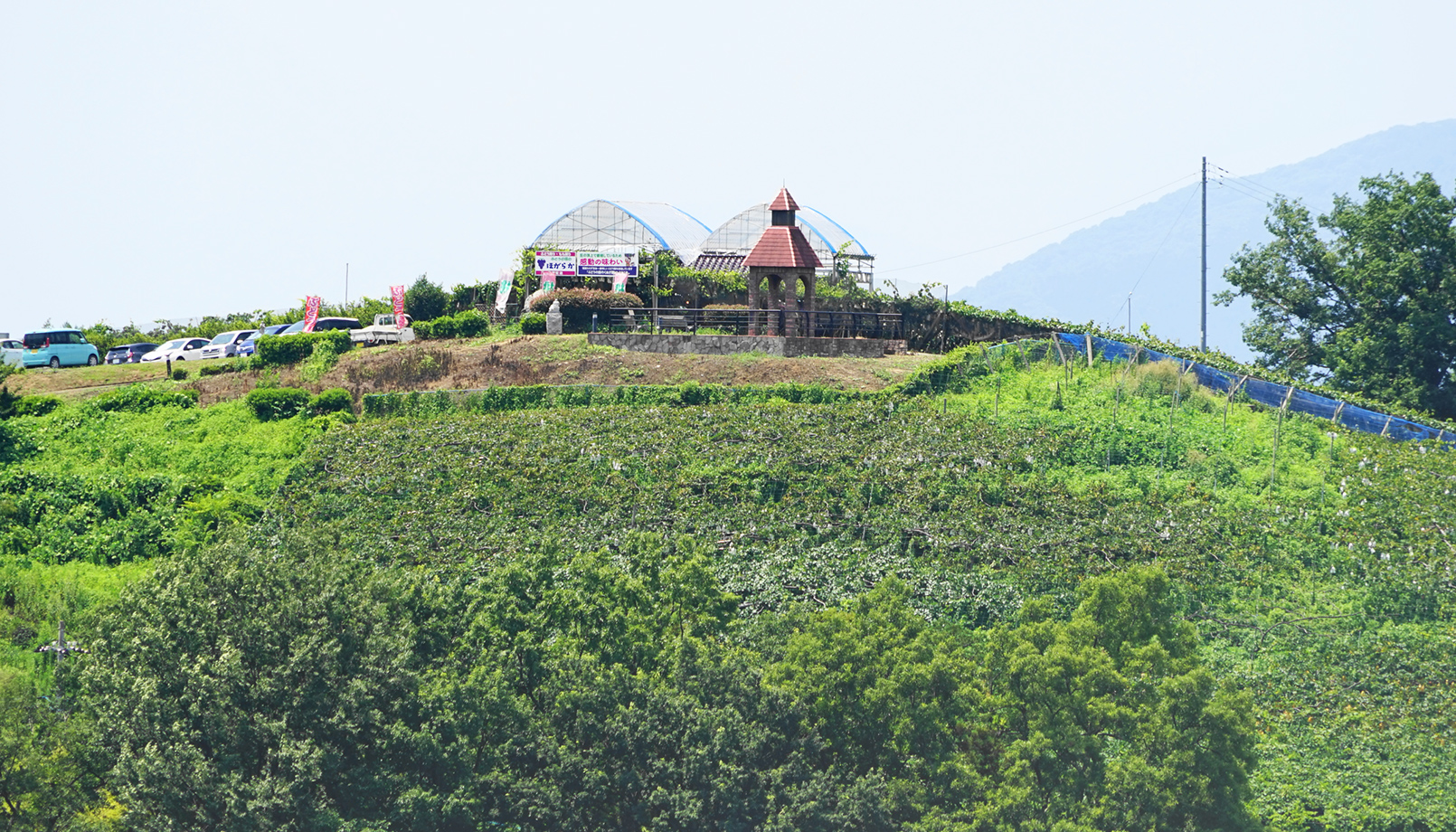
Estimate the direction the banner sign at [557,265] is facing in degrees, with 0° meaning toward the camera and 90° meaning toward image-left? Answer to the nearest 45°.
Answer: approximately 0°

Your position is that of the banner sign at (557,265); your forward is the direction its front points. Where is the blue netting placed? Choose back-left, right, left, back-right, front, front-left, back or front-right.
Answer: front-left

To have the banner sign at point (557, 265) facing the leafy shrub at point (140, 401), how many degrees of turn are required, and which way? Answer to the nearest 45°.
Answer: approximately 45° to its right

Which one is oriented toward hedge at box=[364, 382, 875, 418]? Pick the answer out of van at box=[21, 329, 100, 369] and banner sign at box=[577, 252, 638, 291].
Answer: the banner sign

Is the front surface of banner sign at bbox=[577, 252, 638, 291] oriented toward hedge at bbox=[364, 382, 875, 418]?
yes

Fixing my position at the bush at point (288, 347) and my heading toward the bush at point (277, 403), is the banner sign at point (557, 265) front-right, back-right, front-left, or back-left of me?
back-left

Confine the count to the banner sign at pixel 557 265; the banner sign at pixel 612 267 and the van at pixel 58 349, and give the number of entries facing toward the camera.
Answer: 2

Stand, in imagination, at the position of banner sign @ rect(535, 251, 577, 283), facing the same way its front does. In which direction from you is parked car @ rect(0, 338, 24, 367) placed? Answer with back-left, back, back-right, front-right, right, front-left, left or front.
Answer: right

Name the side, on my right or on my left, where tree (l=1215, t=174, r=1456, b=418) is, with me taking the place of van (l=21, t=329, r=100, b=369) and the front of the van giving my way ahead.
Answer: on my right
